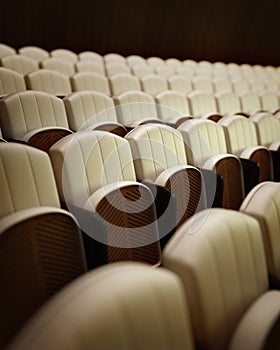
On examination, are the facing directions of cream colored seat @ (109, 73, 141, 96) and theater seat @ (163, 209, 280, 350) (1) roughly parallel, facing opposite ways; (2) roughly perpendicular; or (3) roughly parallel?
roughly parallel

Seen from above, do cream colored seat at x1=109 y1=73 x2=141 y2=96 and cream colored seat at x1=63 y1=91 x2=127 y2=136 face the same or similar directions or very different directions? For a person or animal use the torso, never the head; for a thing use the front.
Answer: same or similar directions

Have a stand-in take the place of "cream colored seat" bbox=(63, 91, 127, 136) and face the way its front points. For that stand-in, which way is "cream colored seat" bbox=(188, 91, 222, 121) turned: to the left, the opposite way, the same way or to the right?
the same way

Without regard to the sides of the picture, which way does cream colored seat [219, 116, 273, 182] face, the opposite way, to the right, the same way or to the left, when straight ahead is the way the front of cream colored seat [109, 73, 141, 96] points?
the same way

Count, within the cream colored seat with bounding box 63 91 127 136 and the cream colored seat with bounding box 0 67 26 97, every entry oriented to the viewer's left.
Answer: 0
